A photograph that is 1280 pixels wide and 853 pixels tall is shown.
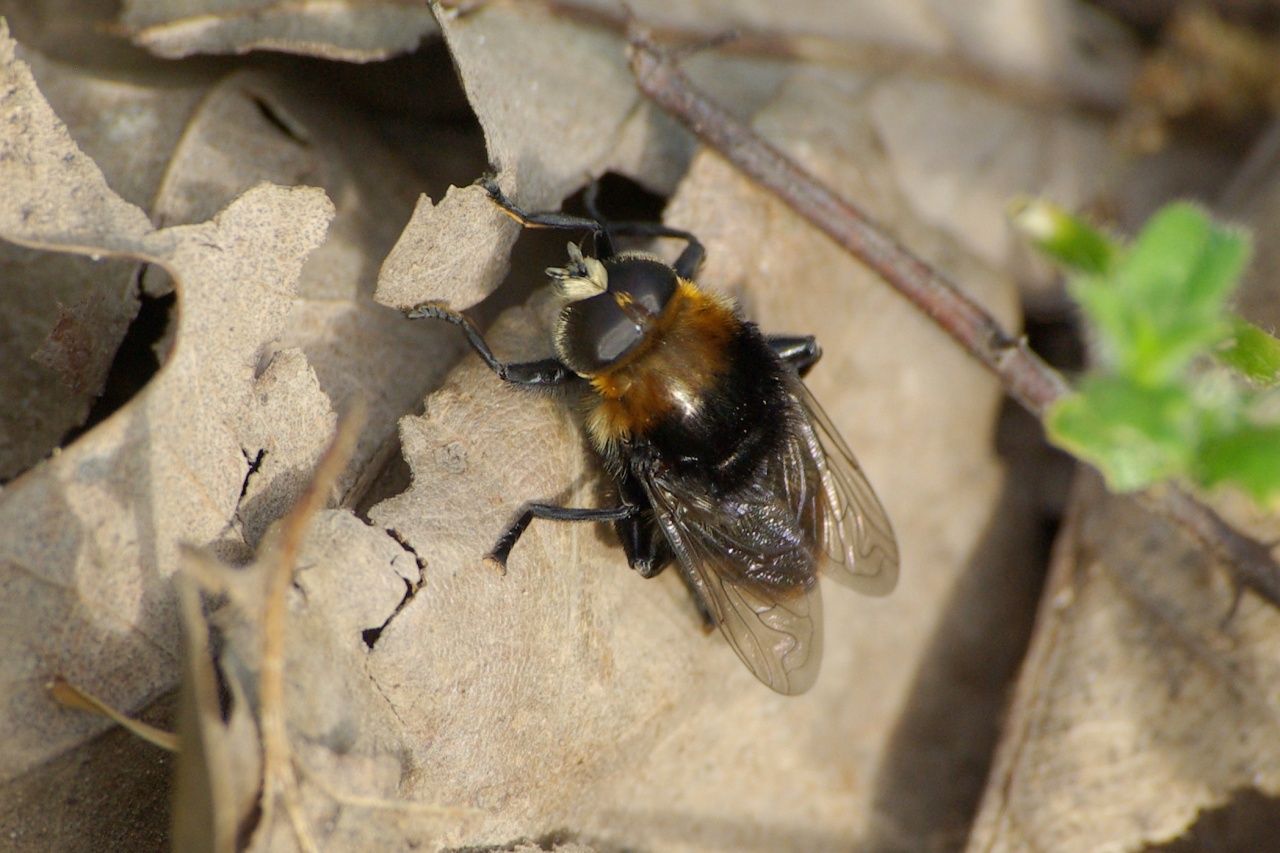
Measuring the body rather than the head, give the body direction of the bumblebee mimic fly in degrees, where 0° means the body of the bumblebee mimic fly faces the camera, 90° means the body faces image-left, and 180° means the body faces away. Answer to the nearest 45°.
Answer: approximately 135°

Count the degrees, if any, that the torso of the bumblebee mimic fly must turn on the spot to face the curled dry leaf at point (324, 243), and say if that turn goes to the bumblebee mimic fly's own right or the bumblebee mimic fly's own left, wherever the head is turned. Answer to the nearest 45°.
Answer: approximately 45° to the bumblebee mimic fly's own left

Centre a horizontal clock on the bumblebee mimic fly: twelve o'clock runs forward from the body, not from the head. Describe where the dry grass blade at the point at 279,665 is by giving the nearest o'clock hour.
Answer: The dry grass blade is roughly at 8 o'clock from the bumblebee mimic fly.

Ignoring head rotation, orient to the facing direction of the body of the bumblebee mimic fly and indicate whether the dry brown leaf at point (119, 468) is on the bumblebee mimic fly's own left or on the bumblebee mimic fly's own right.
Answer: on the bumblebee mimic fly's own left

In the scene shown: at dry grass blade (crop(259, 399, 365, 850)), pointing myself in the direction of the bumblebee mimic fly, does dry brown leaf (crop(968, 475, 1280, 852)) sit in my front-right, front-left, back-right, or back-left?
front-right
